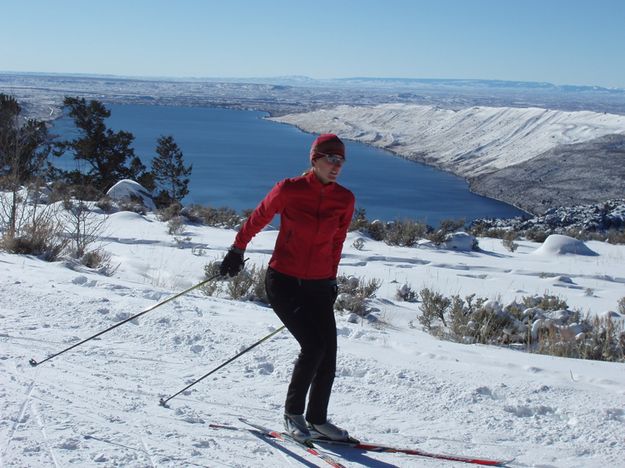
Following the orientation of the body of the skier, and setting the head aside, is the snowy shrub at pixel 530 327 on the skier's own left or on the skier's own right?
on the skier's own left

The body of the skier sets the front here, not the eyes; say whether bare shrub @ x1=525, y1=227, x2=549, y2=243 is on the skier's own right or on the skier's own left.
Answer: on the skier's own left

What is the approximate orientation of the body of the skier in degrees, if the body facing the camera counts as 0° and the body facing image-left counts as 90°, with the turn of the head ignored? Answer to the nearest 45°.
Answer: approximately 315°

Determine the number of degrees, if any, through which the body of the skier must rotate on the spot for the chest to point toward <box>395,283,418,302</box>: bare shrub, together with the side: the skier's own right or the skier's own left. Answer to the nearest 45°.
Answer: approximately 135° to the skier's own left

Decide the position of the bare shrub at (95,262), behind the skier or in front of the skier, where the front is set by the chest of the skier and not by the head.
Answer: behind

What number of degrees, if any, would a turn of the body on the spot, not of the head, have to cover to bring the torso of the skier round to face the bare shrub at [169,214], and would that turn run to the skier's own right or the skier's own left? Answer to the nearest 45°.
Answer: approximately 135° to the skier's own left

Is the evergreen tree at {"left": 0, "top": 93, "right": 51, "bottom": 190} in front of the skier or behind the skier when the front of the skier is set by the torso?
behind

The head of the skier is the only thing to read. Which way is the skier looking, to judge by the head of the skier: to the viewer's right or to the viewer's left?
to the viewer's right

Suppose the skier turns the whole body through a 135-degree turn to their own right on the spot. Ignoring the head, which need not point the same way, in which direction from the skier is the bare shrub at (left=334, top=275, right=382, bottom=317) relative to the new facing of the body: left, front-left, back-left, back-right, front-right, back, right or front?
right
